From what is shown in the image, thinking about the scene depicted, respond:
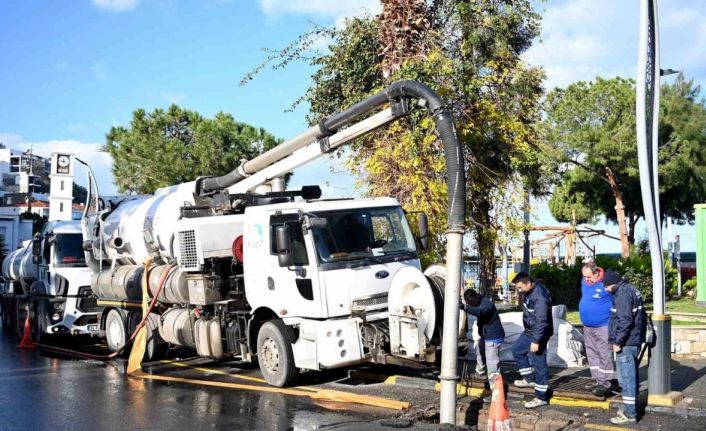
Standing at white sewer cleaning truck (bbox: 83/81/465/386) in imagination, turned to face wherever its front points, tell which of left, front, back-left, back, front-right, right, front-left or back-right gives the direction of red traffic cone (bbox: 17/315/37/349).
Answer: back

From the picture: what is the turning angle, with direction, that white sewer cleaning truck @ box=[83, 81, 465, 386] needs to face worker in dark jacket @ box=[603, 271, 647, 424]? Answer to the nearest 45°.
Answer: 0° — it already faces them

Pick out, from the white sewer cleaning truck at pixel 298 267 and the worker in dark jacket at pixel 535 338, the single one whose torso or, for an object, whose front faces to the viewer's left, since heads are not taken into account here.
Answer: the worker in dark jacket

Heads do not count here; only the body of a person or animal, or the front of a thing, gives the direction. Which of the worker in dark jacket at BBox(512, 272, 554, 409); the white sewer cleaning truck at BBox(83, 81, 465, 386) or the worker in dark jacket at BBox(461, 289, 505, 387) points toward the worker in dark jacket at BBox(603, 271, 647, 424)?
the white sewer cleaning truck

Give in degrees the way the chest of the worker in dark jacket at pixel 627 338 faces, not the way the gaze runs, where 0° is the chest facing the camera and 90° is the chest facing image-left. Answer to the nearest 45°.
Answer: approximately 90°

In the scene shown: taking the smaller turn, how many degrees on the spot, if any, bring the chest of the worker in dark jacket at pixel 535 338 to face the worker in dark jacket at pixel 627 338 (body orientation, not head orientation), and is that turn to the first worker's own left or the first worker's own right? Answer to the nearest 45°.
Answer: approximately 135° to the first worker's own left

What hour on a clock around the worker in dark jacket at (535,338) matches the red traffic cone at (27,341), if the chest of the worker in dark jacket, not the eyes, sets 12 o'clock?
The red traffic cone is roughly at 1 o'clock from the worker in dark jacket.

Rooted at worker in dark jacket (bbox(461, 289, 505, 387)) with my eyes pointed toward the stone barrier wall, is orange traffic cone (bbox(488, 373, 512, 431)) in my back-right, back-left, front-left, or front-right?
back-right

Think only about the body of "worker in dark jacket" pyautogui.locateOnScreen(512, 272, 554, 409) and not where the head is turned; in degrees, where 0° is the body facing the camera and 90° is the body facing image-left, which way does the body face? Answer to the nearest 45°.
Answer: approximately 90°
